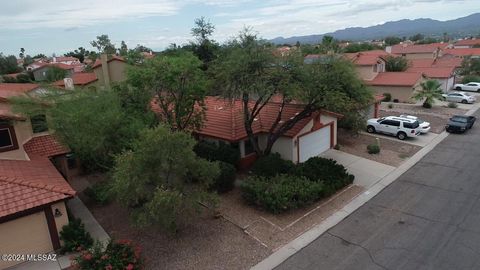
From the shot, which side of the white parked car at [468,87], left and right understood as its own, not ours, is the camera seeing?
left

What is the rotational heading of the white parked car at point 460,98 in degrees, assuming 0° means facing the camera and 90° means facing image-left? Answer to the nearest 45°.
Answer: approximately 135°

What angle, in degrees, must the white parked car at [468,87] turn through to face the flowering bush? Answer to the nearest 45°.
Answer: approximately 90° to its left

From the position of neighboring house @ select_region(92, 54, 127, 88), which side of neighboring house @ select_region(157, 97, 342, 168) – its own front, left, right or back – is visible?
back

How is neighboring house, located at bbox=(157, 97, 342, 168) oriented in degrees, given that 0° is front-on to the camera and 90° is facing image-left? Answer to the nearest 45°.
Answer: approximately 315°

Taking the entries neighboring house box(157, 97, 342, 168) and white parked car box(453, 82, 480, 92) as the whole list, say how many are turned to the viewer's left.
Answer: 1

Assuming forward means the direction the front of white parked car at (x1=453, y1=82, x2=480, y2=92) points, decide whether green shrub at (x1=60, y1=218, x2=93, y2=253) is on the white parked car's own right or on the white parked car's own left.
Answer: on the white parked car's own left

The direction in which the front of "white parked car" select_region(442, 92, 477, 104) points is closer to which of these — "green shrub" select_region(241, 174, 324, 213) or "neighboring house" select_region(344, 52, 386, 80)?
the neighboring house
